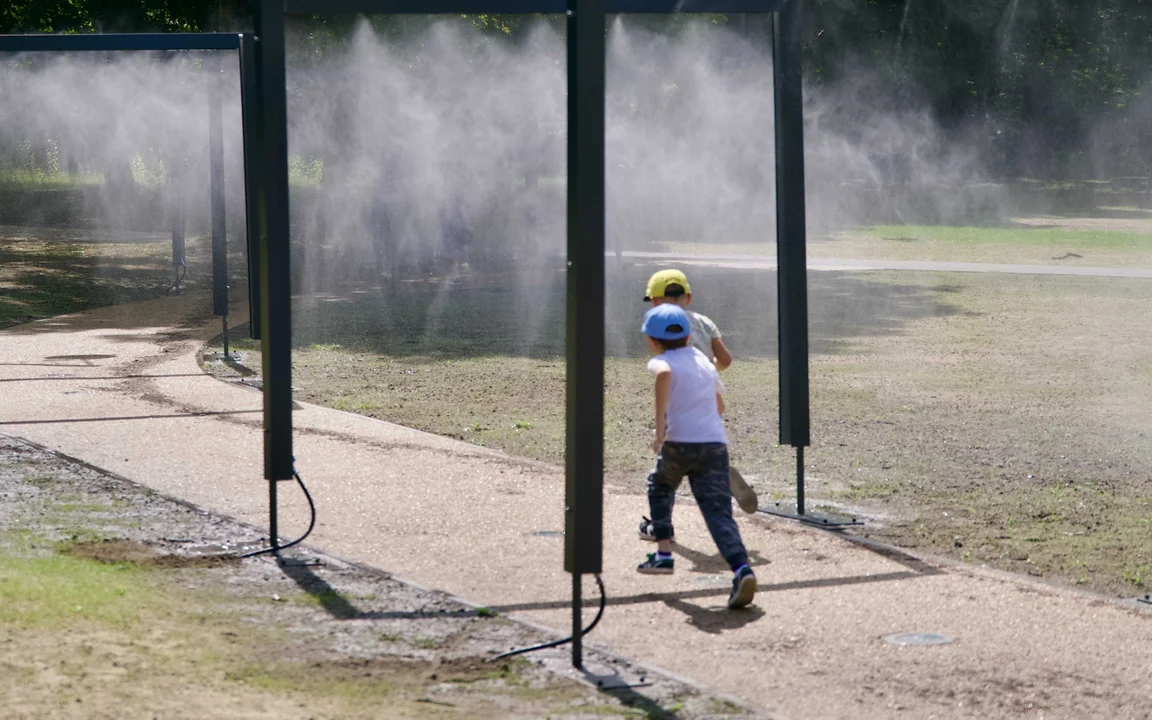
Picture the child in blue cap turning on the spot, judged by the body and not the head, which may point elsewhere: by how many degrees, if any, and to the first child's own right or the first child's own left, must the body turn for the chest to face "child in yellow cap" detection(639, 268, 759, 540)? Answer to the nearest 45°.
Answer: approximately 45° to the first child's own right

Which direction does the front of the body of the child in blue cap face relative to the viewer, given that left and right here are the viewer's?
facing away from the viewer and to the left of the viewer

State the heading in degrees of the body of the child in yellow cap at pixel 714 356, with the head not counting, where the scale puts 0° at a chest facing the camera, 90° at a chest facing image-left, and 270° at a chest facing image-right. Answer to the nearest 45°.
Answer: approximately 135°

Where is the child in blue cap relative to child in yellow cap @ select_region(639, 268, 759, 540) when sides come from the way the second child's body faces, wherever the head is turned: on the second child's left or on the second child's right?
on the second child's left
